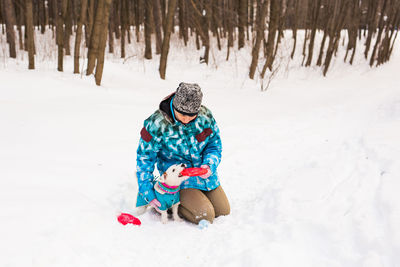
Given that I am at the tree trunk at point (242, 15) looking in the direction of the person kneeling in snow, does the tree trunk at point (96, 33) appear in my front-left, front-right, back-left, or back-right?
front-right

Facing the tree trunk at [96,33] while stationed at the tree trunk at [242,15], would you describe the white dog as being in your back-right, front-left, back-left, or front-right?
front-left

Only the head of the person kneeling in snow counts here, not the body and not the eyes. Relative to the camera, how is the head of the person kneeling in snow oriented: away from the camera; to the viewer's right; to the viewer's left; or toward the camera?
toward the camera

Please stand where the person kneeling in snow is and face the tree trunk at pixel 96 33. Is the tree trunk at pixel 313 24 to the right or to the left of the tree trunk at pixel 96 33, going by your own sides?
right

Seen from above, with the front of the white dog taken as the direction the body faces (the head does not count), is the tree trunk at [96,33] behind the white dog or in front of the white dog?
behind

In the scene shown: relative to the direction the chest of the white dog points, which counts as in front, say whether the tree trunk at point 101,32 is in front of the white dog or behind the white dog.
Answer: behind

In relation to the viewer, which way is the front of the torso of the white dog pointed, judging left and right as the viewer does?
facing the viewer and to the right of the viewer

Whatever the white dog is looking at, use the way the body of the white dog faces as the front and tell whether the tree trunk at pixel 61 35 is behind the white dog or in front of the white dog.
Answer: behind
